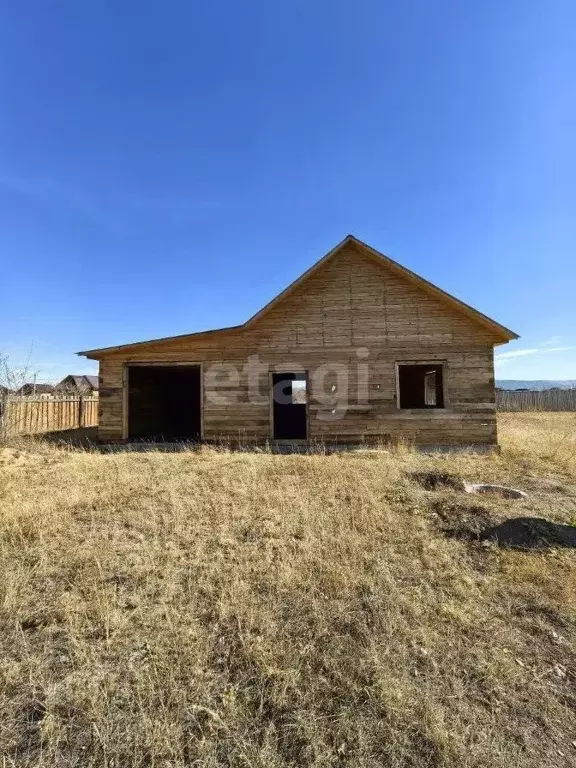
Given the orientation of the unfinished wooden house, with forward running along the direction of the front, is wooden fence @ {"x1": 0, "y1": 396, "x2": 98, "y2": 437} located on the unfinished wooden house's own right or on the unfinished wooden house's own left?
on the unfinished wooden house's own right

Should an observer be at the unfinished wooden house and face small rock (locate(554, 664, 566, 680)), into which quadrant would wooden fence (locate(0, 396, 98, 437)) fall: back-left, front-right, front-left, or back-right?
back-right

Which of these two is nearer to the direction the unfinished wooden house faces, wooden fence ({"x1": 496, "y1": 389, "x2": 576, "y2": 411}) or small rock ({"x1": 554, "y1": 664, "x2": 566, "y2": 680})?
the small rock

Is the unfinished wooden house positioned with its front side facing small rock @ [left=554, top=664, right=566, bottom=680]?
yes

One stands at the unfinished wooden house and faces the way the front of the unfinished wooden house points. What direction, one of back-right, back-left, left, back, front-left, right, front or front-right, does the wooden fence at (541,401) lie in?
back-left

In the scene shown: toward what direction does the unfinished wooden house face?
toward the camera

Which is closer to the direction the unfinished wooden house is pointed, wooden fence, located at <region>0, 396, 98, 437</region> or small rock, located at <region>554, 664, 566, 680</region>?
the small rock
